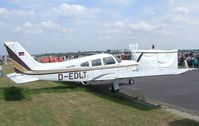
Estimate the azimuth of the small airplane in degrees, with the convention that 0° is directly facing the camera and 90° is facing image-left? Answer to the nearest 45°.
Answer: approximately 225°
